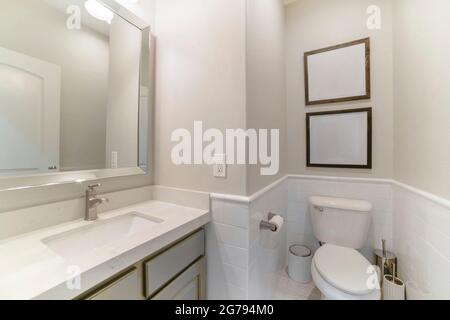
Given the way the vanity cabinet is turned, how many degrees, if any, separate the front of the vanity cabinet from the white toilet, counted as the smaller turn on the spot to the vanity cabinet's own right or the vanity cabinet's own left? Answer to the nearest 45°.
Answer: approximately 45° to the vanity cabinet's own left

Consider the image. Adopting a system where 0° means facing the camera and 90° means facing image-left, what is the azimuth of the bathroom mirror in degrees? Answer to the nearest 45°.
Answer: approximately 315°

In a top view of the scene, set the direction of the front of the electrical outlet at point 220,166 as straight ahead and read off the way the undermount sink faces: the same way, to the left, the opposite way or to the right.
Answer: to the left

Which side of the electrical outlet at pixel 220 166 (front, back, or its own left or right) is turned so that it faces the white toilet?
left

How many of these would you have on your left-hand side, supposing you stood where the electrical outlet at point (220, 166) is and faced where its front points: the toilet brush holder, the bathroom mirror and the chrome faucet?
1

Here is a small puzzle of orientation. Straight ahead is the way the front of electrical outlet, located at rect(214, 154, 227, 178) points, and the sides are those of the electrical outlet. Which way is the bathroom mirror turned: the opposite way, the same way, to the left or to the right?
to the left

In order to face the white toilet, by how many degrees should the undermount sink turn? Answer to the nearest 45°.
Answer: approximately 45° to its left

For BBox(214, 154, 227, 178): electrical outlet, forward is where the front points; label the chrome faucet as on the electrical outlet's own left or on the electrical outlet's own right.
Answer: on the electrical outlet's own right
